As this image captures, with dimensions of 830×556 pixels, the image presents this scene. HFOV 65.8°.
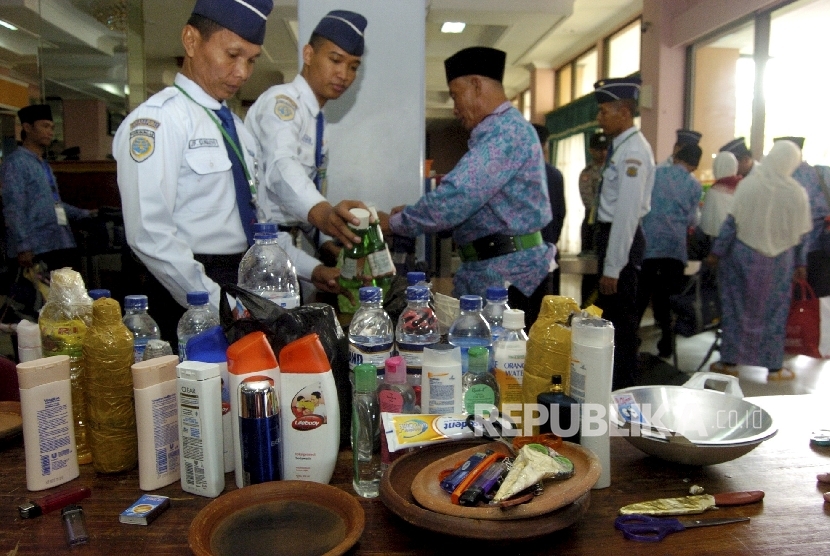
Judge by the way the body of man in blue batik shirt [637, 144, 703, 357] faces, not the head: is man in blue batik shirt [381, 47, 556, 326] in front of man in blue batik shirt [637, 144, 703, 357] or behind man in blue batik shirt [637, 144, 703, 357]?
behind

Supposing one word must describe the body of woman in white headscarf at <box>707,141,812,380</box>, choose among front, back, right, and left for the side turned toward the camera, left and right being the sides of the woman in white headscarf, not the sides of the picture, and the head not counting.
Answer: back

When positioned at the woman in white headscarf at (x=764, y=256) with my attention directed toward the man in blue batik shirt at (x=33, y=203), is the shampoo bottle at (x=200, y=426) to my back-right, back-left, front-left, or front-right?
front-left

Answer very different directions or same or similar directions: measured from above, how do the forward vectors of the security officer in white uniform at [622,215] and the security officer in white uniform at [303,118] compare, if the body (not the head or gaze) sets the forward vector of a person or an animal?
very different directions

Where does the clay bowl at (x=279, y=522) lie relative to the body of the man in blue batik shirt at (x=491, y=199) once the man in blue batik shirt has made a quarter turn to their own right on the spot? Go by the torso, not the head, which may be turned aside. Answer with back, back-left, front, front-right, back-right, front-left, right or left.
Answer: back

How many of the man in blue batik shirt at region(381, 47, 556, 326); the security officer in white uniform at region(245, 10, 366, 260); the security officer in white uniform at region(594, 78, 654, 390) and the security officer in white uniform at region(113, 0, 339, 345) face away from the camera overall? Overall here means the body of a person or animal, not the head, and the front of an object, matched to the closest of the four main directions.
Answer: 0

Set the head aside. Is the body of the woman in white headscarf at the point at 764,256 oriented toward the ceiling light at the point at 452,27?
no

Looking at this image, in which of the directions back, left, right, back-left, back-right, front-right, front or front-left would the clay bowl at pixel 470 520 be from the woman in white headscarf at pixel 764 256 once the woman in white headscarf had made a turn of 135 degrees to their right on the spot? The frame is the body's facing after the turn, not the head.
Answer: front-right

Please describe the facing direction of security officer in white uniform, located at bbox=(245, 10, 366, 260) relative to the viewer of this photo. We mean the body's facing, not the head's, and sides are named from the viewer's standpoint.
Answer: facing the viewer and to the right of the viewer

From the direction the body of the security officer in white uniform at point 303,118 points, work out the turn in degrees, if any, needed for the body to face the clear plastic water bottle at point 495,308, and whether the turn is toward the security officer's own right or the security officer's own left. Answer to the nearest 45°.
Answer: approximately 45° to the security officer's own right

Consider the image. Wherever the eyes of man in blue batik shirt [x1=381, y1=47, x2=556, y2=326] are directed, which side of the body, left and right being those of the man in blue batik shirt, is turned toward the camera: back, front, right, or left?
left

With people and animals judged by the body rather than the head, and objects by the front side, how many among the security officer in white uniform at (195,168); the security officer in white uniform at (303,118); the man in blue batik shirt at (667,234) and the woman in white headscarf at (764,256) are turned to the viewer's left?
0

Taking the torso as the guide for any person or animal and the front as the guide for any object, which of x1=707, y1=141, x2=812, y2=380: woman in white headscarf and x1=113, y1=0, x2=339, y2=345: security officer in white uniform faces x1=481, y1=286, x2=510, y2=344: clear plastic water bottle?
the security officer in white uniform

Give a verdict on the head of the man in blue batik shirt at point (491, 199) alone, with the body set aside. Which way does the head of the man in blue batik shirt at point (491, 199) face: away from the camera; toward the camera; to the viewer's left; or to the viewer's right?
to the viewer's left

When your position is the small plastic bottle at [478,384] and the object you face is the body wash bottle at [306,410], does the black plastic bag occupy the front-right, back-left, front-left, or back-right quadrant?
front-right
